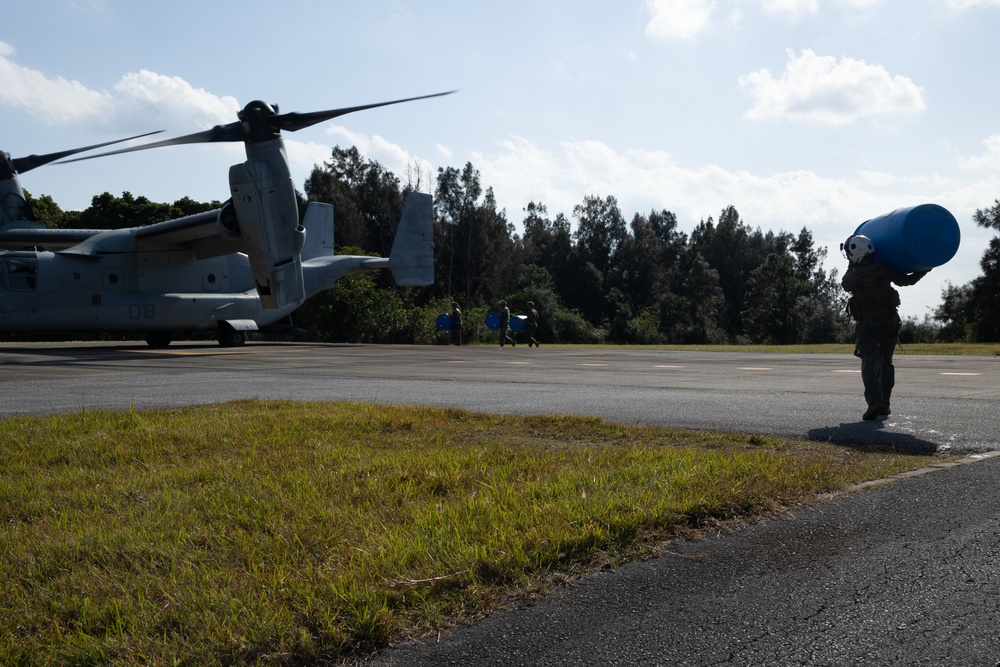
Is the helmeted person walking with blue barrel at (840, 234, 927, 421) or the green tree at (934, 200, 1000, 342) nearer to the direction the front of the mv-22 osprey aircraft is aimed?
the helmeted person walking with blue barrel

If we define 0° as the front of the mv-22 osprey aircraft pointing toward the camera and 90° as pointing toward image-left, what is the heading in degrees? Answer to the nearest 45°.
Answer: approximately 45°

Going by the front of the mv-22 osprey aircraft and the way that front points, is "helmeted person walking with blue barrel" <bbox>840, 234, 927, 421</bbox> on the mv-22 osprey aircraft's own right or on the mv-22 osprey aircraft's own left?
on the mv-22 osprey aircraft's own left

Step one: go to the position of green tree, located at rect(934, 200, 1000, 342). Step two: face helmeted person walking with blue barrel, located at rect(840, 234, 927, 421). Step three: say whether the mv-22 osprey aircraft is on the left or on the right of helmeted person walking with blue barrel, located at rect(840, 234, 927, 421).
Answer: right

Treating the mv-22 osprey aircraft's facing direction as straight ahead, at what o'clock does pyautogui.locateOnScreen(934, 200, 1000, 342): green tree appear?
The green tree is roughly at 7 o'clock from the mv-22 osprey aircraft.
